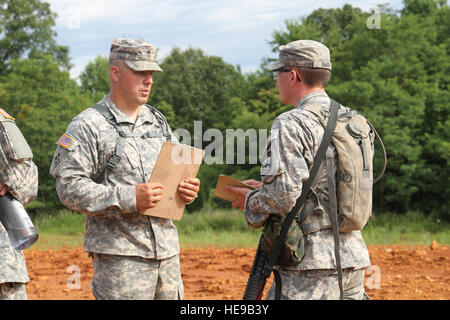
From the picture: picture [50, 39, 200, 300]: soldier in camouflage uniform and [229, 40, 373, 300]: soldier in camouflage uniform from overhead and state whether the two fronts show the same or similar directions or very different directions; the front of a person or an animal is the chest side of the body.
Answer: very different directions

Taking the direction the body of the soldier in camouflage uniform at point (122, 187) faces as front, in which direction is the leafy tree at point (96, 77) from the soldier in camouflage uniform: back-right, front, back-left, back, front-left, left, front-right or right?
back-left

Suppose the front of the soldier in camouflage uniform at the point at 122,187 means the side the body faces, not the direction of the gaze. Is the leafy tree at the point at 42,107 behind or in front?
behind

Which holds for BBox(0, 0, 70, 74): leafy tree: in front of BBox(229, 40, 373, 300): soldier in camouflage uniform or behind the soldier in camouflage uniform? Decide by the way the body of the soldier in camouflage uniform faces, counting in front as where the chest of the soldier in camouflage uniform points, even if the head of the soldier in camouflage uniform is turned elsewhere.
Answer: in front

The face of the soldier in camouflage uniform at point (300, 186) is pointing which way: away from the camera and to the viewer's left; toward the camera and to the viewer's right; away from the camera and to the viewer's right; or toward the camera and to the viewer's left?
away from the camera and to the viewer's left

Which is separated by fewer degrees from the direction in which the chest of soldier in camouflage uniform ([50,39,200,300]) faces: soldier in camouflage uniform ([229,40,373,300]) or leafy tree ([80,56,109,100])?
the soldier in camouflage uniform

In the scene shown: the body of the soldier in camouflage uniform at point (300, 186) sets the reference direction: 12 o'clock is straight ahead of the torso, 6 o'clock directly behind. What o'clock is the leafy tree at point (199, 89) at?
The leafy tree is roughly at 1 o'clock from the soldier in camouflage uniform.

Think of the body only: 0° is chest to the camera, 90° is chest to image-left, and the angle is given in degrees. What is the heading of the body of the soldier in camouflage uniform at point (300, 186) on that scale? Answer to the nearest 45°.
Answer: approximately 135°

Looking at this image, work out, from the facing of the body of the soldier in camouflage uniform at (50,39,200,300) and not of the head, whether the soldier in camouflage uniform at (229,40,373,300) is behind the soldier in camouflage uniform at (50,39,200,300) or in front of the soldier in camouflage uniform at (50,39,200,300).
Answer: in front

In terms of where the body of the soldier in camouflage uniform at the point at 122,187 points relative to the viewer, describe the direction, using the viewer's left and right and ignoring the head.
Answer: facing the viewer and to the right of the viewer

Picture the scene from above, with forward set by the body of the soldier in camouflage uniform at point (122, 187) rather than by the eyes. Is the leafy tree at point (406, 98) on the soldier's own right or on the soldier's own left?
on the soldier's own left

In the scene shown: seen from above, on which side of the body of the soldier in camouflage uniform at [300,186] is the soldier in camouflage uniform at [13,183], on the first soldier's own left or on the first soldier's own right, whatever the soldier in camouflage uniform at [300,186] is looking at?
on the first soldier's own left

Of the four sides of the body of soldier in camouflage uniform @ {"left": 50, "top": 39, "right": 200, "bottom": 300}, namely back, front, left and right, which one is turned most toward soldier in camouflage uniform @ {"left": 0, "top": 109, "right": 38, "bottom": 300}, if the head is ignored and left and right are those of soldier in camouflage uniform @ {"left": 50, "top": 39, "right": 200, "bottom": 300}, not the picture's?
right
